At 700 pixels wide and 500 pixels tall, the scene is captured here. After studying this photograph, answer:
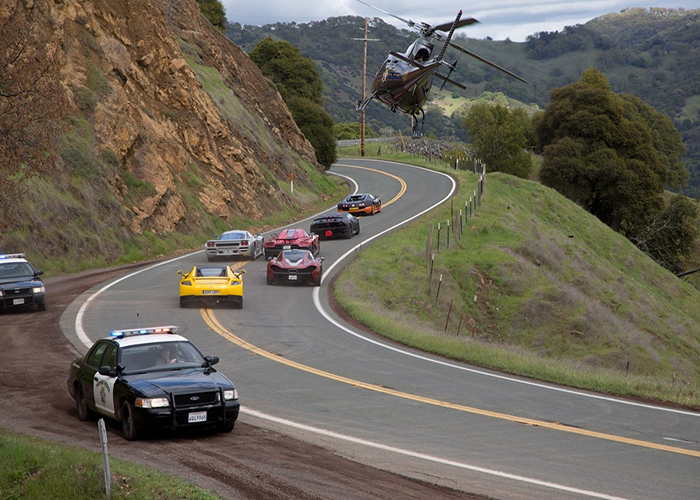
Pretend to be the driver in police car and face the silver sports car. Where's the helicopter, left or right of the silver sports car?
right

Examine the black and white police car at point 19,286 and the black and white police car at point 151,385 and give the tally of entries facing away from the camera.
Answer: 0

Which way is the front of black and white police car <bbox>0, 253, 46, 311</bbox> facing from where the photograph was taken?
facing the viewer and to the right of the viewer

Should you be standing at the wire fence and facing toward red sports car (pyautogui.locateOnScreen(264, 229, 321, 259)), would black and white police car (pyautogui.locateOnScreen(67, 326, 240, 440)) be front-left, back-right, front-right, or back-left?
front-left

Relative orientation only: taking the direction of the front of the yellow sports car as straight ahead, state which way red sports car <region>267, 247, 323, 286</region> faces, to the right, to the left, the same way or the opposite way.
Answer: the same way

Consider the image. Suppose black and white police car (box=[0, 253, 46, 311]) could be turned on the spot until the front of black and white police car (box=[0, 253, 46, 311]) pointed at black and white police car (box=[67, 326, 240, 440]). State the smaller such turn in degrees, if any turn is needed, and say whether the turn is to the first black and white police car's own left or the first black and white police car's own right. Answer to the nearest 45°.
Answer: approximately 45° to the first black and white police car's own right

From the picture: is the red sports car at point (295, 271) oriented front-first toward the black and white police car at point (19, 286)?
no

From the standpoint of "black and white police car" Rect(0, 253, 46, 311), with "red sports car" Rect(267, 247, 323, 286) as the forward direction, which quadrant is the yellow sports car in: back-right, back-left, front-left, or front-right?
front-right
